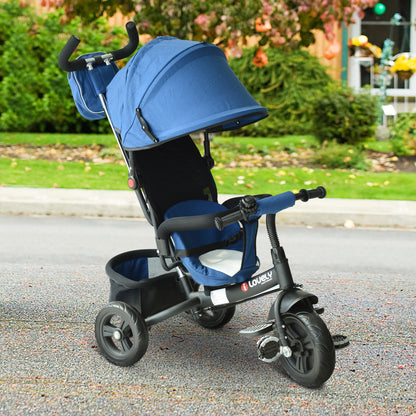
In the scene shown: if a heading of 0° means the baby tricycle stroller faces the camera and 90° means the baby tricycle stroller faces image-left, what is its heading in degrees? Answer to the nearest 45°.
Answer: approximately 315°

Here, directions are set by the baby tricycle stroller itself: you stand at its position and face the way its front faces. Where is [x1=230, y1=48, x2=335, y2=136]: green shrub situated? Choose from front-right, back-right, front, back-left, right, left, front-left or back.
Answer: back-left

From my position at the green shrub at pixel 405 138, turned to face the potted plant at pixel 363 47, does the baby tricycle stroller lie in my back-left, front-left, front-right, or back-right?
back-left

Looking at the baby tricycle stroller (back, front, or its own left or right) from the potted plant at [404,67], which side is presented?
left

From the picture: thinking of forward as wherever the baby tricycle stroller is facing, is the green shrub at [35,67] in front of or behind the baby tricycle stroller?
behind

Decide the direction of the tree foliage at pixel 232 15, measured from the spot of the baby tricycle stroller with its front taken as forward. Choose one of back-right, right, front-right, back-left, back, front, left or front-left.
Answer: back-left

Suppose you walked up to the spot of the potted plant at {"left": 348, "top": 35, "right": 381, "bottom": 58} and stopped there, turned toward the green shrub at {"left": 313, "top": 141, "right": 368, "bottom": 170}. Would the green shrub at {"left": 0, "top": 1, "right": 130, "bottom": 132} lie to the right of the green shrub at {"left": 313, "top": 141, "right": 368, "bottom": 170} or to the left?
right

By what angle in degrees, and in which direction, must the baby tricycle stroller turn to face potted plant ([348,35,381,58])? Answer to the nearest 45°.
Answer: approximately 135° to its left

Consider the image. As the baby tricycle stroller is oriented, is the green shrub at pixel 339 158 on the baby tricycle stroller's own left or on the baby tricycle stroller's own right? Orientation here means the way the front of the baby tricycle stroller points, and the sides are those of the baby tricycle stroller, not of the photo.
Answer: on the baby tricycle stroller's own left
